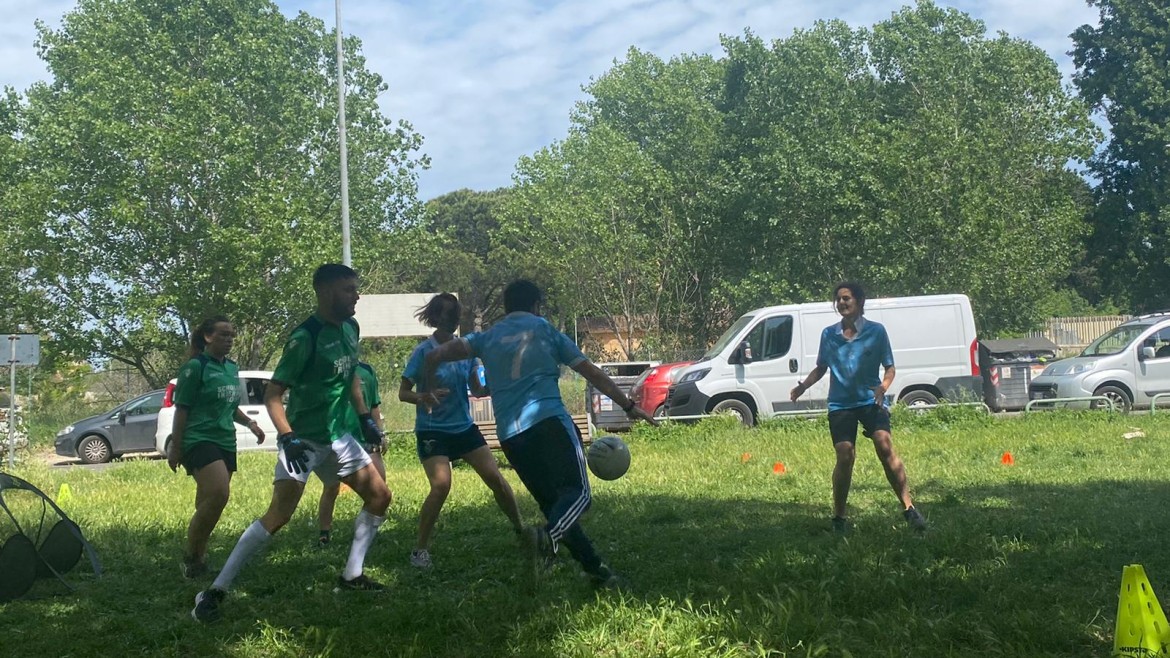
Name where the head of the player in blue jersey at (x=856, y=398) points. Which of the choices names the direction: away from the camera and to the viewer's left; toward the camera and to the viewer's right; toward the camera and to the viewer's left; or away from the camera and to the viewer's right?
toward the camera and to the viewer's left

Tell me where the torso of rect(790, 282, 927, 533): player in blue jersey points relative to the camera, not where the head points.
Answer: toward the camera

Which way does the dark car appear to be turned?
to the viewer's left

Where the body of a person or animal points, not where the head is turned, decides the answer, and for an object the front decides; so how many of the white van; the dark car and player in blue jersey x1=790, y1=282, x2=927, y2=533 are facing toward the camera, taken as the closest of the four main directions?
1

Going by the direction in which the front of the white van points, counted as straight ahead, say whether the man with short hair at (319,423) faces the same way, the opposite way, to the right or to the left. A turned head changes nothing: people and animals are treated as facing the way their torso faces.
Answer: the opposite way

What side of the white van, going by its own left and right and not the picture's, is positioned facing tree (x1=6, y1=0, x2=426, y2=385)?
front

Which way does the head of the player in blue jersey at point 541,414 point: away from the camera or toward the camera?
away from the camera

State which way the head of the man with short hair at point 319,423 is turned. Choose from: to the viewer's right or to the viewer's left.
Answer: to the viewer's right

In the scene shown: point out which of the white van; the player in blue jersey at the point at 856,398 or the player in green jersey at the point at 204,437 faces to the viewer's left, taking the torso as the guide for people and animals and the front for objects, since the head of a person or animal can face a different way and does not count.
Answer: the white van

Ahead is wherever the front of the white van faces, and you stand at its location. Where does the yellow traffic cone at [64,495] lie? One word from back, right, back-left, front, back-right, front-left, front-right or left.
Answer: front-left

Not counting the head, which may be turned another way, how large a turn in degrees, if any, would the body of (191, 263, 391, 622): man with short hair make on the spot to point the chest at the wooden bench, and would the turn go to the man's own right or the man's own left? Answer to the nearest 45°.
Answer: approximately 135° to the man's own left

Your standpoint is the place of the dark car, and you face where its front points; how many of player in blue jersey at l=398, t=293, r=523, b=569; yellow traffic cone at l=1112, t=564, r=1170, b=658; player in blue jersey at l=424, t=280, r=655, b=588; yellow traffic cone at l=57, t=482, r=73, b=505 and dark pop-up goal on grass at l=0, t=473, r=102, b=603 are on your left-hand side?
5

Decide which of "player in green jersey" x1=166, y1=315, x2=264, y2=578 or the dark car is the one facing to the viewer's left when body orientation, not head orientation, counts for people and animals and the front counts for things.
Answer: the dark car

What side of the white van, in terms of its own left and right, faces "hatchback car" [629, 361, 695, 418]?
front

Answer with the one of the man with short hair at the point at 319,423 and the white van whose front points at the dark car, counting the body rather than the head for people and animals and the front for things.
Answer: the white van

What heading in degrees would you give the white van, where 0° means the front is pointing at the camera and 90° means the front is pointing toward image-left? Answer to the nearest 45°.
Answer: approximately 90°

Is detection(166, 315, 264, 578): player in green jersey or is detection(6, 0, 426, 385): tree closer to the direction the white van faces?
the tree
